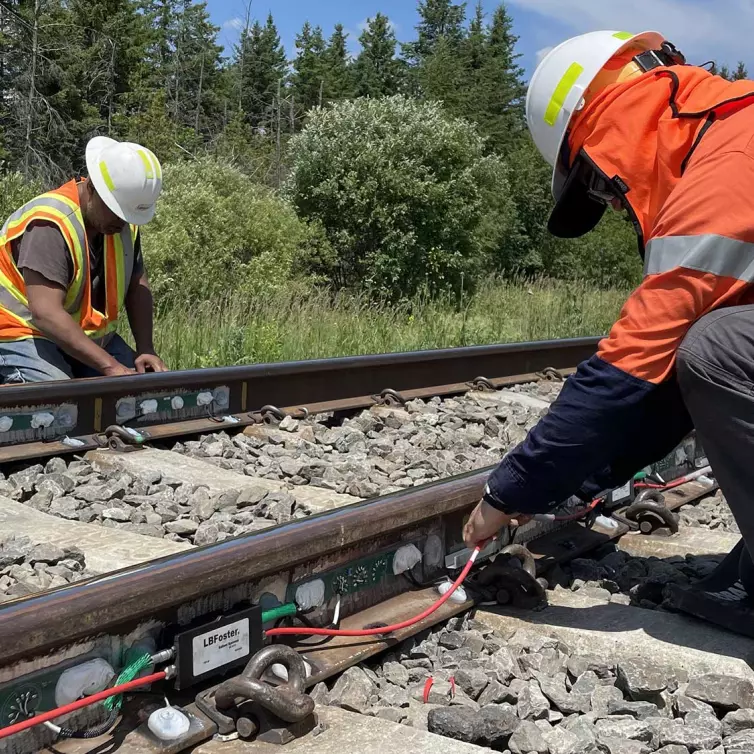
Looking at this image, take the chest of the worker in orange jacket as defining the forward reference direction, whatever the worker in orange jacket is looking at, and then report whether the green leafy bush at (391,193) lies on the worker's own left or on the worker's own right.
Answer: on the worker's own right

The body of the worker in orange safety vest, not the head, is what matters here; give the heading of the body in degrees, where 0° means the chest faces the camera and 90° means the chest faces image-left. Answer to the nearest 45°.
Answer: approximately 315°

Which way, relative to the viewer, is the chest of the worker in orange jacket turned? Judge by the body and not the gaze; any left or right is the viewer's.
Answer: facing to the left of the viewer

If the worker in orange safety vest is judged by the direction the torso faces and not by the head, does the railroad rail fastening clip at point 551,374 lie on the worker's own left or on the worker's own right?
on the worker's own left

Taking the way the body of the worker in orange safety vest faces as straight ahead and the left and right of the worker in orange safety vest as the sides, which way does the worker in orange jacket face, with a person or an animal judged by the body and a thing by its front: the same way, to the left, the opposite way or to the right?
the opposite way

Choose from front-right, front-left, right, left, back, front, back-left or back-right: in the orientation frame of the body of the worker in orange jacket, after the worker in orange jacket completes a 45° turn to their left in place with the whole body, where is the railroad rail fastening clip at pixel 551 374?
back-right

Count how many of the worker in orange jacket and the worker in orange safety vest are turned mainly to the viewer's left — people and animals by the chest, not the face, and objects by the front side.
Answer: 1
